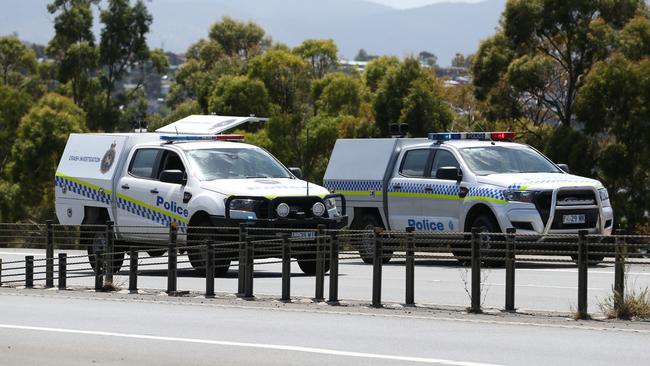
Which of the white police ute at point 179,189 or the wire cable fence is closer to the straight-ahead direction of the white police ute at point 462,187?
the wire cable fence

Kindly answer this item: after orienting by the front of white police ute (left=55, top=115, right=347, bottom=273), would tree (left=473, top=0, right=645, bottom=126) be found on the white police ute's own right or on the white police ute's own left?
on the white police ute's own left

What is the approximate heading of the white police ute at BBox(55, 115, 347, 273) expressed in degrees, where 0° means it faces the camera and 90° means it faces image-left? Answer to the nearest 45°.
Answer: approximately 315°

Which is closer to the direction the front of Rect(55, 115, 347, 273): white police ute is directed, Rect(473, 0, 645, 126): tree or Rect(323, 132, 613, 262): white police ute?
the white police ute

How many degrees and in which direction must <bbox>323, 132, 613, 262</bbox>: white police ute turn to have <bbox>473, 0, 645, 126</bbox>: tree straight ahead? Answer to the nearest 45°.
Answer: approximately 135° to its left

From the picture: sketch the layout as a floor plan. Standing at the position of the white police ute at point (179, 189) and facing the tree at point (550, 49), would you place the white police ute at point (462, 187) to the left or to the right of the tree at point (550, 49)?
right

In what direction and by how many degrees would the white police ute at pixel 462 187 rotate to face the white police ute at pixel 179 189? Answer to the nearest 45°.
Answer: approximately 135° to its right

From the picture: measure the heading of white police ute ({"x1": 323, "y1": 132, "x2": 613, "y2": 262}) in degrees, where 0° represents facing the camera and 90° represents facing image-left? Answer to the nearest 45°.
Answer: approximately 315°
